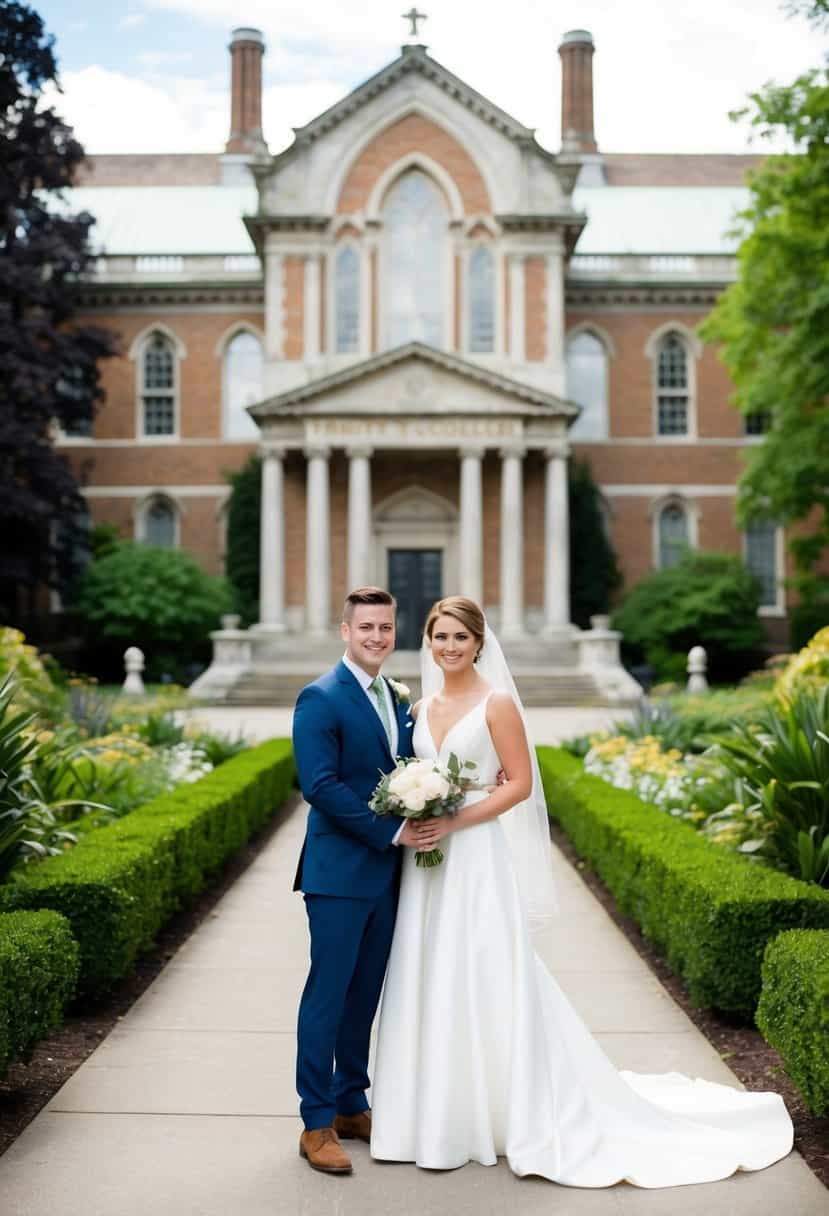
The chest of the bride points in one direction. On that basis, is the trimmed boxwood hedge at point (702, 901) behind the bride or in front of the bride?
behind

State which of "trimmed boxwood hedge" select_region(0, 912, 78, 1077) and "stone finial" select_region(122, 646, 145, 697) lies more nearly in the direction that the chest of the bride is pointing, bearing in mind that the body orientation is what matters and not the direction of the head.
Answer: the trimmed boxwood hedge

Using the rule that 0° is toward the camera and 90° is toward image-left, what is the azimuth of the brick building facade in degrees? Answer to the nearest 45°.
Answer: approximately 0°

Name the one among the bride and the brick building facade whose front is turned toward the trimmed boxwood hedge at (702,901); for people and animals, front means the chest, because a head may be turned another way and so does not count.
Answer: the brick building facade

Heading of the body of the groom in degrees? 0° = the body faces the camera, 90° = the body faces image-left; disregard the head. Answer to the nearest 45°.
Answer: approximately 315°

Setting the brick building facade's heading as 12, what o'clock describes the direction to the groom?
The groom is roughly at 12 o'clock from the brick building facade.
